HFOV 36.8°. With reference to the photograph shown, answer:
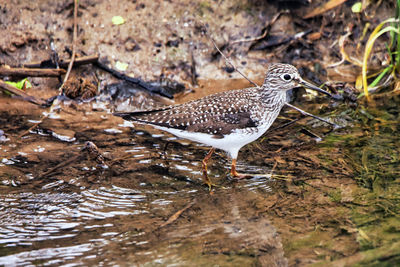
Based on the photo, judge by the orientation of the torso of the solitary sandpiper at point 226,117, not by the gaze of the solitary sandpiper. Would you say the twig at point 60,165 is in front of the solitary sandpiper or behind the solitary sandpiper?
behind

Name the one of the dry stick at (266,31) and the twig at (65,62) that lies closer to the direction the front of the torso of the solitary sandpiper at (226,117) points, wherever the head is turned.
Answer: the dry stick

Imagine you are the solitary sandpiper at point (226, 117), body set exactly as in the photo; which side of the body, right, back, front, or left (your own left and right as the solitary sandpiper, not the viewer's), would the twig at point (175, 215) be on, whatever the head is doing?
right

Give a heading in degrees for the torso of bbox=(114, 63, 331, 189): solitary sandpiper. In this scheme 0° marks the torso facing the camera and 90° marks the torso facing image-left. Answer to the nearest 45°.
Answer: approximately 270°

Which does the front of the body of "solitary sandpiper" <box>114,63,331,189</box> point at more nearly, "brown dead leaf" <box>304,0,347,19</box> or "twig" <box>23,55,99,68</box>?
the brown dead leaf

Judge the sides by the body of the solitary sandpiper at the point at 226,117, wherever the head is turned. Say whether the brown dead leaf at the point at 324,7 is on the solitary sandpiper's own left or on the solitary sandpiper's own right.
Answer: on the solitary sandpiper's own left

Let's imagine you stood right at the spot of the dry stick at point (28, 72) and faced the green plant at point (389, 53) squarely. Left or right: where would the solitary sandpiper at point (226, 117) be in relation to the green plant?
right

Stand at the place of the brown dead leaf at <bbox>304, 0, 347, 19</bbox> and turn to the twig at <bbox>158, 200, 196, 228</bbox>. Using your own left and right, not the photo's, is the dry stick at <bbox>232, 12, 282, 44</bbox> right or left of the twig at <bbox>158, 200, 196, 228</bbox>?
right

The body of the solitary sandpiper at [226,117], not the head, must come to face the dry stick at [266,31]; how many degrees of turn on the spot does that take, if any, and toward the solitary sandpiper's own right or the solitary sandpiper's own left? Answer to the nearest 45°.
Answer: approximately 90° to the solitary sandpiper's own left

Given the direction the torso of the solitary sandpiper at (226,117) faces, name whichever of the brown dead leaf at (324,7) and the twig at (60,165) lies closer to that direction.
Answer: the brown dead leaf

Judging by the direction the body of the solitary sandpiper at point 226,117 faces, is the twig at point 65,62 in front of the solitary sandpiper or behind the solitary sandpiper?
behind

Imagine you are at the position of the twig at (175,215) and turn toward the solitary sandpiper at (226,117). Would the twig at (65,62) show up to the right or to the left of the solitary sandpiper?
left
